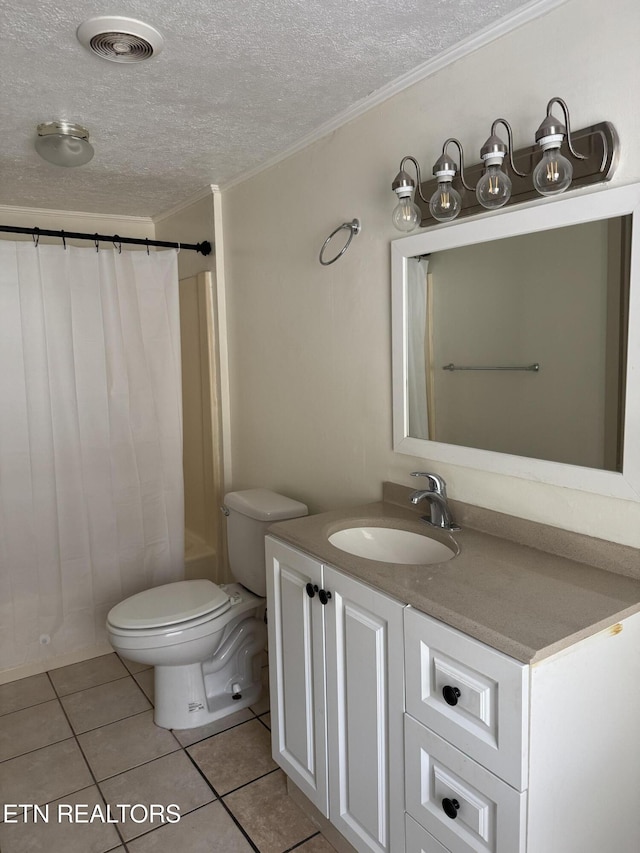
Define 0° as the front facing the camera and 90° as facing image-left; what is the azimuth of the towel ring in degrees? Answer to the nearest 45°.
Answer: approximately 45°

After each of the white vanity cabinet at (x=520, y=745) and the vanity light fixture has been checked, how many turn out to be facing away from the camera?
0

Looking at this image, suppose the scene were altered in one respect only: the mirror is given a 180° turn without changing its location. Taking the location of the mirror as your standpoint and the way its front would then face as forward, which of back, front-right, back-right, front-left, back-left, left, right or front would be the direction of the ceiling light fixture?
back-left

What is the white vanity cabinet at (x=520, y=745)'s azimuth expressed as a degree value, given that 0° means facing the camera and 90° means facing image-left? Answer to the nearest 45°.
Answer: approximately 45°

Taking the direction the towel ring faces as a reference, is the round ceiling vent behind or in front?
in front

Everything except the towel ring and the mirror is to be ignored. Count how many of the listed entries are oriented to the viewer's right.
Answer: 0

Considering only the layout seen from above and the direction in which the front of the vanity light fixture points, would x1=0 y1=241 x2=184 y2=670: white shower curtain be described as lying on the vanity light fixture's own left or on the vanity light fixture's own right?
on the vanity light fixture's own right

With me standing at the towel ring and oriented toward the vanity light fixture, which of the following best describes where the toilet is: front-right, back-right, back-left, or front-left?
back-right

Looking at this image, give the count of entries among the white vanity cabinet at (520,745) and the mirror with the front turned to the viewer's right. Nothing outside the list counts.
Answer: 0

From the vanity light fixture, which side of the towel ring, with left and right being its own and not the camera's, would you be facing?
left
